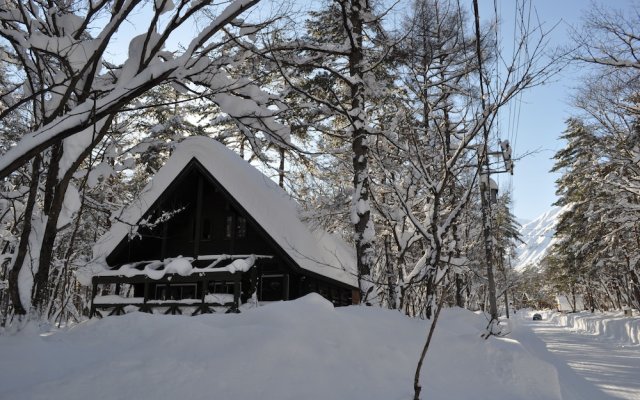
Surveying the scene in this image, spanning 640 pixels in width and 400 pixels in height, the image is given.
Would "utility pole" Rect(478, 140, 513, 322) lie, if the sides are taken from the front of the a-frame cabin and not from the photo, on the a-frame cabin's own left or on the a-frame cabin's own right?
on the a-frame cabin's own left

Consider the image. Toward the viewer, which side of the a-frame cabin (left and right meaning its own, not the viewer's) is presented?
front
